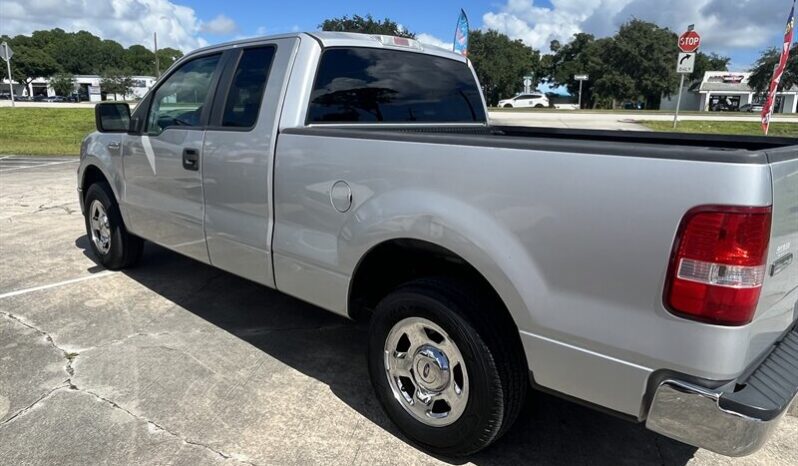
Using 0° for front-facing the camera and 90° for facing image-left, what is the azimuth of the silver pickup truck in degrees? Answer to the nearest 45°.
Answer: approximately 135°

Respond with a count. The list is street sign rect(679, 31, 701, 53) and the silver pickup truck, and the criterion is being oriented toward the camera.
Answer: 1

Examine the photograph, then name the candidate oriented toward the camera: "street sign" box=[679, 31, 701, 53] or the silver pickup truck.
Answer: the street sign

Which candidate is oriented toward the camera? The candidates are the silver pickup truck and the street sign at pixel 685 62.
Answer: the street sign

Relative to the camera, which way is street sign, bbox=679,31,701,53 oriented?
toward the camera

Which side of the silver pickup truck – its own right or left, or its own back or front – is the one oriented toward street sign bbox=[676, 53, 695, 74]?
right

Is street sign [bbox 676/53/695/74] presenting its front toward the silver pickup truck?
yes
